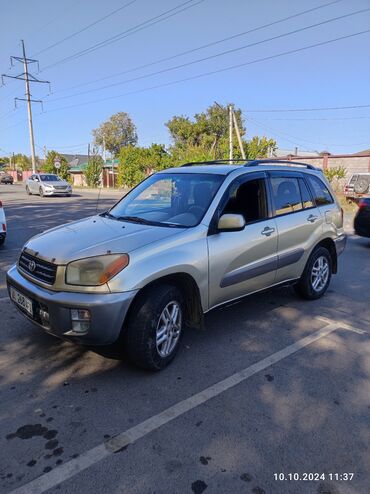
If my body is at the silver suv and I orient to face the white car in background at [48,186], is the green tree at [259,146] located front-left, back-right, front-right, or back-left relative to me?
front-right

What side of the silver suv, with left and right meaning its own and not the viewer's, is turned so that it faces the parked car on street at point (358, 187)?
back

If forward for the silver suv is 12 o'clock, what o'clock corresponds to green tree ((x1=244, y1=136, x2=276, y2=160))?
The green tree is roughly at 5 o'clock from the silver suv.

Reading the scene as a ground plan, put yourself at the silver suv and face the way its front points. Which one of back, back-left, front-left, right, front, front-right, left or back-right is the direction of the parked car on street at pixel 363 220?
back

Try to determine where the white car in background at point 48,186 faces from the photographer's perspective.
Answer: facing the viewer and to the right of the viewer

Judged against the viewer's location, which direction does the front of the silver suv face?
facing the viewer and to the left of the viewer

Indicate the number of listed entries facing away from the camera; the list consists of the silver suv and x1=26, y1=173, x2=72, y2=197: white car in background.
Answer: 0

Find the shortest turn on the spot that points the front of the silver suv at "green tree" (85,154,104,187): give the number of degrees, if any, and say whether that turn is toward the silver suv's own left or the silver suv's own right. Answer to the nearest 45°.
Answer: approximately 135° to the silver suv's own right

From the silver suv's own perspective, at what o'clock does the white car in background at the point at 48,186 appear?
The white car in background is roughly at 4 o'clock from the silver suv.

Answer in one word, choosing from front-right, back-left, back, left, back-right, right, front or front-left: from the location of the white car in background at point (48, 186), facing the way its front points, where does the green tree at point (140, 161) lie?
left

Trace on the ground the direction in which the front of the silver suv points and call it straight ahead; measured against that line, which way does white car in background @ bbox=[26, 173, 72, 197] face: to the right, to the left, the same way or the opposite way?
to the left

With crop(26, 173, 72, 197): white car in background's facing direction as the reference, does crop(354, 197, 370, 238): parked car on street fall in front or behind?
in front

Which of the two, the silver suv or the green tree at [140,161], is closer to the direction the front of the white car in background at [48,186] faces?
the silver suv

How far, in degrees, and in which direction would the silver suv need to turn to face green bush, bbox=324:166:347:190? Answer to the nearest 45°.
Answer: approximately 180°

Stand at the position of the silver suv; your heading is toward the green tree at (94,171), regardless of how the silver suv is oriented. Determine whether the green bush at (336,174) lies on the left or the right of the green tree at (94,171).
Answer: right
